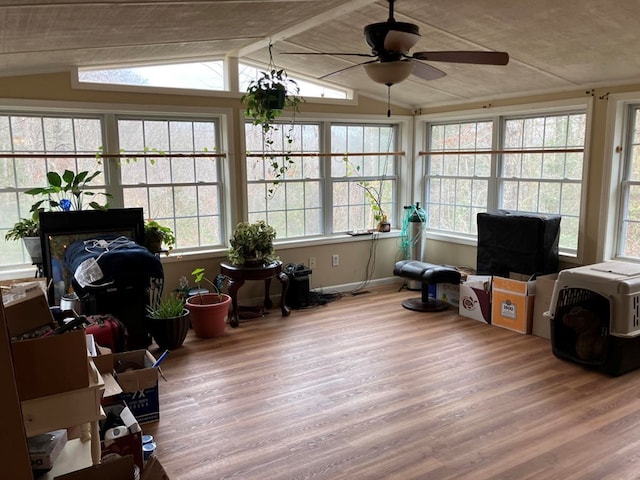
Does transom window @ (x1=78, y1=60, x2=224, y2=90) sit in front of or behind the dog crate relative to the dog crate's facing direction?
in front

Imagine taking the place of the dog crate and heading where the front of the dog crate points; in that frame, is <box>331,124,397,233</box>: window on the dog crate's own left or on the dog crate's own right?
on the dog crate's own right

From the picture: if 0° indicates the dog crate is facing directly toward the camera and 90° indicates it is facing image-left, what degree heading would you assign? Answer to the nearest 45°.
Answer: approximately 45°

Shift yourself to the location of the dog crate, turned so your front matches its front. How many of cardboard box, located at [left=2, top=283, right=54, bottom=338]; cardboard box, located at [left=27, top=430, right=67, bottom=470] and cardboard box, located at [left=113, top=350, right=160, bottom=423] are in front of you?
3

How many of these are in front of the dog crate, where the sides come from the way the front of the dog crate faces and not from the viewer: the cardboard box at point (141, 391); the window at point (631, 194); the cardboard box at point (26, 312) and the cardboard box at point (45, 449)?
3

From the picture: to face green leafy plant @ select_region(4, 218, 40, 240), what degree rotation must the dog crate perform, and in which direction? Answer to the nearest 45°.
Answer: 0° — it already faces it

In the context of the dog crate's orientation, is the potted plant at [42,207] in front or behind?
in front

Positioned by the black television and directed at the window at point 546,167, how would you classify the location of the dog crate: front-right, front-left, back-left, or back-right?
front-right

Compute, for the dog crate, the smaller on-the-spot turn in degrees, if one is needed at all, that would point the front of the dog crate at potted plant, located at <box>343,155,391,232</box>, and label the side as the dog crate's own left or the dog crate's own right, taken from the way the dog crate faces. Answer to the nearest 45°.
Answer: approximately 90° to the dog crate's own right

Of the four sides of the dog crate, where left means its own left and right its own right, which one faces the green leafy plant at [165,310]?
front

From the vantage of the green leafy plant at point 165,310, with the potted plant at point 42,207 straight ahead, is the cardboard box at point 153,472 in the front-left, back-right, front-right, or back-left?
back-left

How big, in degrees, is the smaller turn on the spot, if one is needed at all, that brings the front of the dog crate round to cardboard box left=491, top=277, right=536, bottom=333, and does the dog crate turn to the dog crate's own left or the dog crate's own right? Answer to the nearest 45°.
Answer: approximately 90° to the dog crate's own right

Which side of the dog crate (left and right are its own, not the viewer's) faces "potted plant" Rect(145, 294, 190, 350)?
front

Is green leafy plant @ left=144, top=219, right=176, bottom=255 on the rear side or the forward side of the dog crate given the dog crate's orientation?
on the forward side
